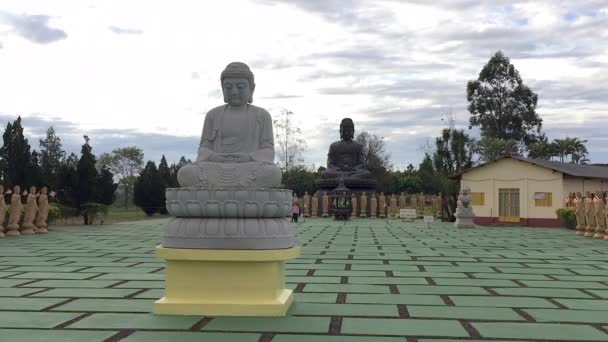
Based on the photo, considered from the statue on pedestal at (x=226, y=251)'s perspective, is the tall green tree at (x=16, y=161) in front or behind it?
behind

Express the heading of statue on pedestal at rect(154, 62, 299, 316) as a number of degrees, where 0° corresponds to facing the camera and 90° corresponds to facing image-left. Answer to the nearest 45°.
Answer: approximately 0°

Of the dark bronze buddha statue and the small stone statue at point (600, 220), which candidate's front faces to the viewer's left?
the small stone statue

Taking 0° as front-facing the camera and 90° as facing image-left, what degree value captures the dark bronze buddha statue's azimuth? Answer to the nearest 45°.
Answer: approximately 0°

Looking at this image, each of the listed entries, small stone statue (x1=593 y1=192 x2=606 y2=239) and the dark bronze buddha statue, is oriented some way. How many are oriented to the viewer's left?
1

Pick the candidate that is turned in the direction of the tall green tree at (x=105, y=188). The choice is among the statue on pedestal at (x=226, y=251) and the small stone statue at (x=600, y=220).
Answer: the small stone statue

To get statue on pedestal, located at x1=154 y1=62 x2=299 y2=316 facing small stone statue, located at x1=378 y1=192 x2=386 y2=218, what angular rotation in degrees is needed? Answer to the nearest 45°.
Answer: approximately 180°

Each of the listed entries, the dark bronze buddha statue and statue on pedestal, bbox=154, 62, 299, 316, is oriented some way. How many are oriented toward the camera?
2

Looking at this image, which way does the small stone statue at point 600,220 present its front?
to the viewer's left
